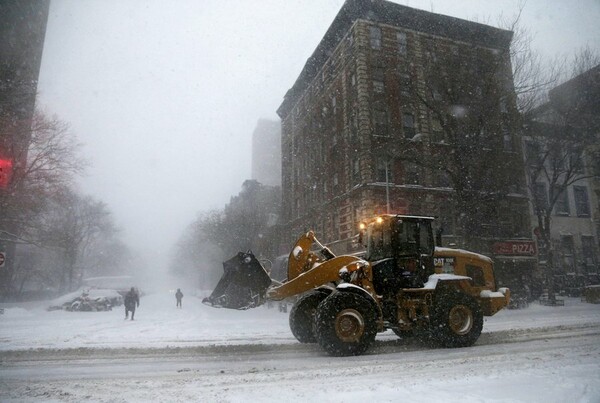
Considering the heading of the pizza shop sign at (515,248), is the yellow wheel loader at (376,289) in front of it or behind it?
in front

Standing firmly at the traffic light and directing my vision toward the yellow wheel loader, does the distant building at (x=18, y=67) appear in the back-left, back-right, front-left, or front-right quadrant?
back-left

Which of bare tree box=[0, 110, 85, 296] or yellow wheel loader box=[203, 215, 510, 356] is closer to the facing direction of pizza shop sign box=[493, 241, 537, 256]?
the yellow wheel loader

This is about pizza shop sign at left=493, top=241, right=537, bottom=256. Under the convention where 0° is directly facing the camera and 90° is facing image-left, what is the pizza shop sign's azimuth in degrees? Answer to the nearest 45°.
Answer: approximately 0°
